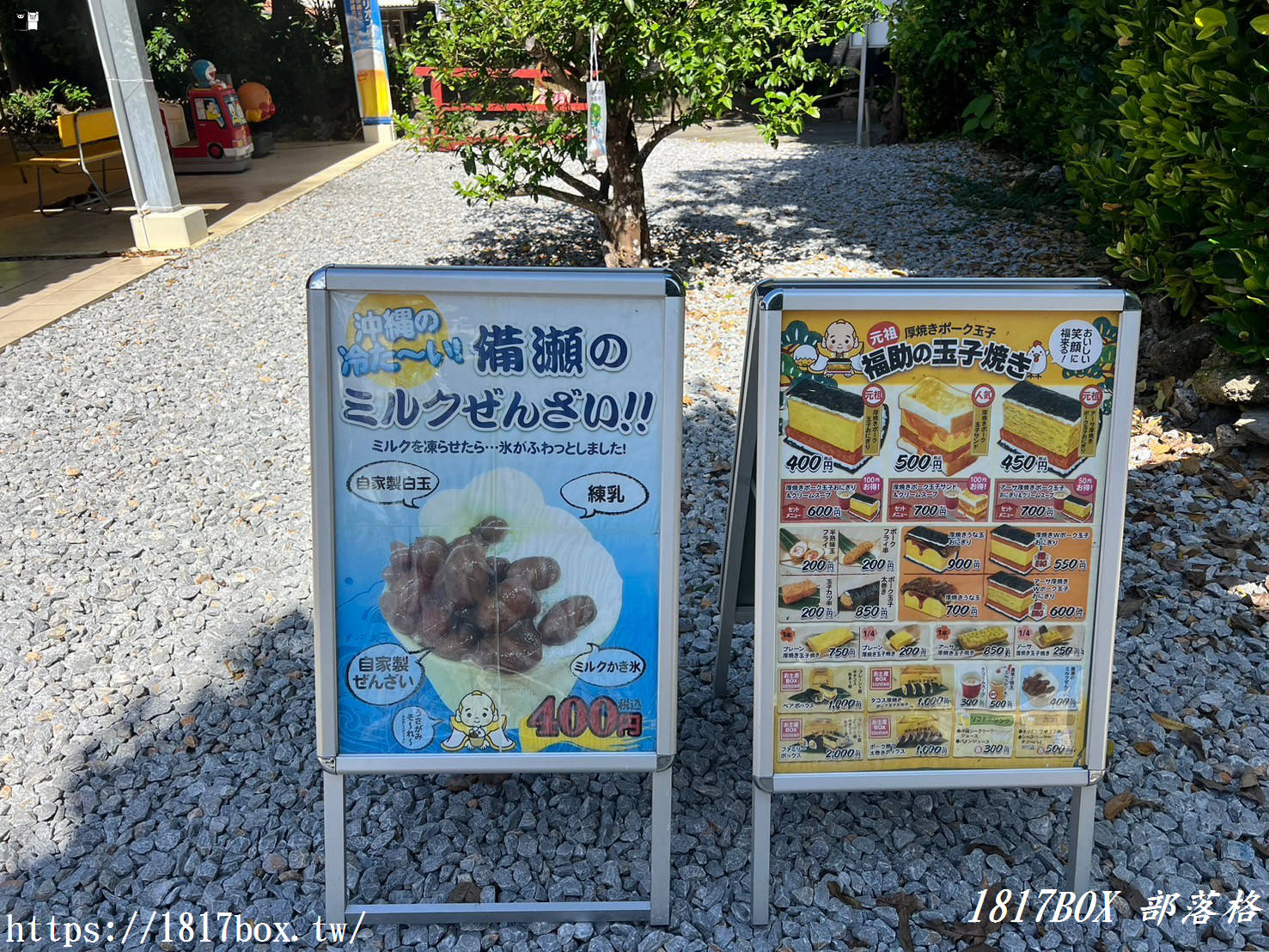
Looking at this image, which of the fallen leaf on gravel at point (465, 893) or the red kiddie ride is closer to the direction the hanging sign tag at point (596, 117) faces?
the fallen leaf on gravel

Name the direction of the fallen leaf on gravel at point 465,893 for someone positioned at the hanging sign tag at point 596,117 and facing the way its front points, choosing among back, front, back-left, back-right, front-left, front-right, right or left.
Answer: front

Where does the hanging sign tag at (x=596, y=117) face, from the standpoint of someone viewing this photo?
facing the viewer

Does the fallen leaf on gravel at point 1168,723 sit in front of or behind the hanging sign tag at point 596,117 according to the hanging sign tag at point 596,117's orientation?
in front

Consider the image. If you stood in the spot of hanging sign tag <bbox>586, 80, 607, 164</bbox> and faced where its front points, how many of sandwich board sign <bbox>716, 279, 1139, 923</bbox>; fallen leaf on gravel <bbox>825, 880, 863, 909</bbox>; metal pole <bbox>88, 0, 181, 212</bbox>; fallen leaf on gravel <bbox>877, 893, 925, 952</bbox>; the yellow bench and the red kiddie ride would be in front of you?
3

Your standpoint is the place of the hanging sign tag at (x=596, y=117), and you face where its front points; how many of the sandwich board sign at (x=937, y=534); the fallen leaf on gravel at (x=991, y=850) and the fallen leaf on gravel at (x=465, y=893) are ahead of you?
3

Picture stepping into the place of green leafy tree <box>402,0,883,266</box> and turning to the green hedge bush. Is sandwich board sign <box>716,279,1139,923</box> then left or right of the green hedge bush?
right

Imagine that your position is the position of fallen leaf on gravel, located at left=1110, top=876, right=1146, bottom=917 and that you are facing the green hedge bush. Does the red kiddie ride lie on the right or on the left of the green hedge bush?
left

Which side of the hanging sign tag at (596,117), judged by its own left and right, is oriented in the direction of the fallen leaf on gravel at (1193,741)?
front

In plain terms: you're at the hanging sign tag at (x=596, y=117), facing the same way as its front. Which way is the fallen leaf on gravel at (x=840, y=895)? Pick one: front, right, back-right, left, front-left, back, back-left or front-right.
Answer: front

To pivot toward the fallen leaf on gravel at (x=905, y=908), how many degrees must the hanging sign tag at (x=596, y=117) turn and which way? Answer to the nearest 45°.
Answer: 0° — it already faces it

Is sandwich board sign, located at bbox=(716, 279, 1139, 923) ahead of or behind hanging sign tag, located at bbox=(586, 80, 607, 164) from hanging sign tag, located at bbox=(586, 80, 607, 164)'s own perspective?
ahead

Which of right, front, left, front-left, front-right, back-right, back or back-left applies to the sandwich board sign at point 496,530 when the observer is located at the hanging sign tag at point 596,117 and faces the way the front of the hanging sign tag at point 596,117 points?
front

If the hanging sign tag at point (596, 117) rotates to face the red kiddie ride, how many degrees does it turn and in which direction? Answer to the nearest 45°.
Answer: approximately 135° to its right

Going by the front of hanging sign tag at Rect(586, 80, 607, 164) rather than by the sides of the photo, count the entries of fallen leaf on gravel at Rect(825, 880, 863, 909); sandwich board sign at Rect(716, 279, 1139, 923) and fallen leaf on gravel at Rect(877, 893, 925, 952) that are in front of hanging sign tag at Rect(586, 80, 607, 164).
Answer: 3

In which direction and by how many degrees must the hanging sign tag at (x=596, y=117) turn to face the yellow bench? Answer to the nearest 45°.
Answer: approximately 135° to its right

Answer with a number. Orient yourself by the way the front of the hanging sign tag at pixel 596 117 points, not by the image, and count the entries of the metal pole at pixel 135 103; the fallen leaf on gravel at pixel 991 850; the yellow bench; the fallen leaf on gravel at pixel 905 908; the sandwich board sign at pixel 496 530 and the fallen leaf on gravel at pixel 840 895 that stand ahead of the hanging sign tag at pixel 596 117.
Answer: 4

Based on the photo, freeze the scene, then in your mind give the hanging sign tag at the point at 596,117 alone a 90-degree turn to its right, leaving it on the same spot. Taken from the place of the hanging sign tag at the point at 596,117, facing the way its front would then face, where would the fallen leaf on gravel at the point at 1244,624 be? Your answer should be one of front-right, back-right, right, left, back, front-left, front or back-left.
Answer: back-left

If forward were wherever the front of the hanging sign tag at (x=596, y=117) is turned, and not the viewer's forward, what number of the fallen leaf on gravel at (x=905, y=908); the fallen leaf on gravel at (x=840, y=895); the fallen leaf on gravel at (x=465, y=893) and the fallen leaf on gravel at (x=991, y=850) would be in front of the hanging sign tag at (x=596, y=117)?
4

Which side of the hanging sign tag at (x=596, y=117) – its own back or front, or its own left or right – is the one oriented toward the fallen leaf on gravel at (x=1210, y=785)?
front
